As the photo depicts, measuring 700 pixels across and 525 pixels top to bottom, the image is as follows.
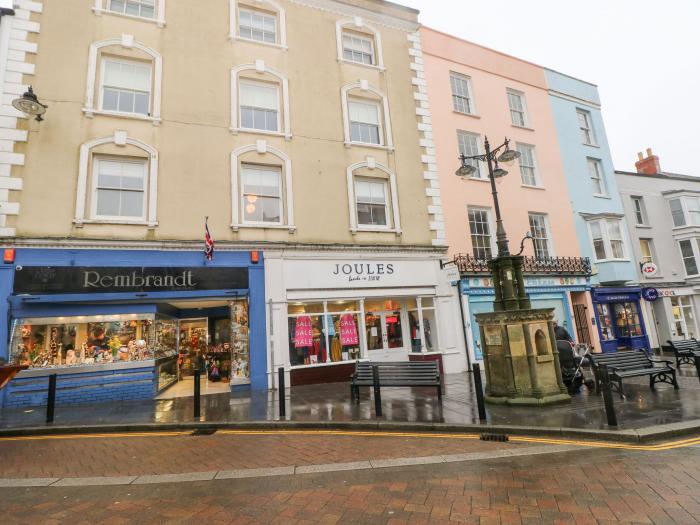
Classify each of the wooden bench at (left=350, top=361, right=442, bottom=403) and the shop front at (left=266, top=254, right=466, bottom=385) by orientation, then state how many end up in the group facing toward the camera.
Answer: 2

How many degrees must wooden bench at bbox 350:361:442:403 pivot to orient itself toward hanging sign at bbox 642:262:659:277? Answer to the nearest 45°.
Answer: approximately 135° to its left

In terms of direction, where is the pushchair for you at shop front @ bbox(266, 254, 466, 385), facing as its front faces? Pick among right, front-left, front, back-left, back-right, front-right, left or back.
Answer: front-left

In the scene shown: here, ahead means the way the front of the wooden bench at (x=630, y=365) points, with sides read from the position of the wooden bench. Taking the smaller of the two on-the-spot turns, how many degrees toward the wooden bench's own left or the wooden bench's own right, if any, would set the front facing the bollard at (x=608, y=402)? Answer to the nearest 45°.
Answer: approximately 45° to the wooden bench's own right

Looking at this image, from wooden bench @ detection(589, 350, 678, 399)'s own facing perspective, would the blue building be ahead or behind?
behind

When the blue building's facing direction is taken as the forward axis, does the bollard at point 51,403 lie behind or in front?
in front
